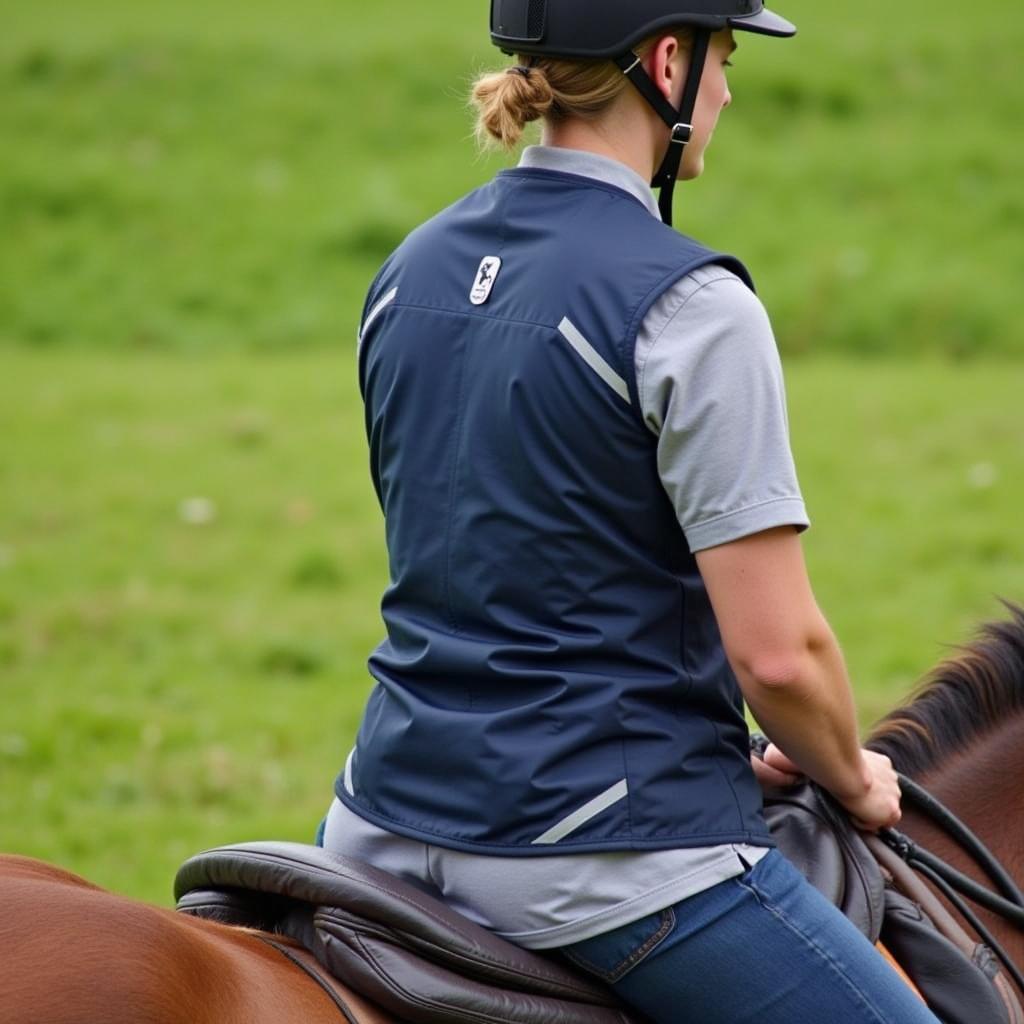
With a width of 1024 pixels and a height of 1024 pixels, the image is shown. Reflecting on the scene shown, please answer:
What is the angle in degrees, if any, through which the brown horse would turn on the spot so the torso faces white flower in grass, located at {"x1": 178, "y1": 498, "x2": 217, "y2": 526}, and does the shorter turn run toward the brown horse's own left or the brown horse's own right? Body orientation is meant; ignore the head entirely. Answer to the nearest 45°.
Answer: approximately 90° to the brown horse's own left

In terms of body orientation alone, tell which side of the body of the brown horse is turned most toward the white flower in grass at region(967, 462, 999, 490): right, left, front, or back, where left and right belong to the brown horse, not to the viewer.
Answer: left

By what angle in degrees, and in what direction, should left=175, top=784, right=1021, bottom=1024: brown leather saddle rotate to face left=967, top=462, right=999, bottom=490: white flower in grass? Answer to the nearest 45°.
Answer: approximately 90° to its left

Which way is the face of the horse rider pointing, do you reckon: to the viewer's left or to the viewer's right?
to the viewer's right

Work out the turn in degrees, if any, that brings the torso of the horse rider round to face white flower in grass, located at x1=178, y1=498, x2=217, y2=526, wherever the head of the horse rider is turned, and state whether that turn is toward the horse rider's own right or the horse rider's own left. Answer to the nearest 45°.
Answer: approximately 45° to the horse rider's own left

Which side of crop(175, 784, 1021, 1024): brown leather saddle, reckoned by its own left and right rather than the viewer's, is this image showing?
right

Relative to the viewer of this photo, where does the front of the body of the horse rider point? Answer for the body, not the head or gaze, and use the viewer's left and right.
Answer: facing away from the viewer and to the right of the viewer

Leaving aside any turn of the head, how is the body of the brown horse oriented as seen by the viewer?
to the viewer's right
